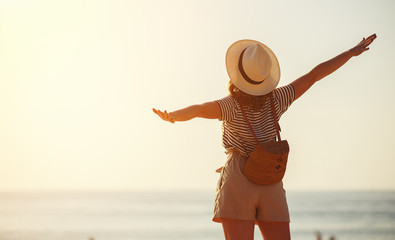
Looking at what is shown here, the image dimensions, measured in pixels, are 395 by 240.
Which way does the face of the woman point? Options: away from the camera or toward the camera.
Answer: away from the camera

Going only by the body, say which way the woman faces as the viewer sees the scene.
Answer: away from the camera
